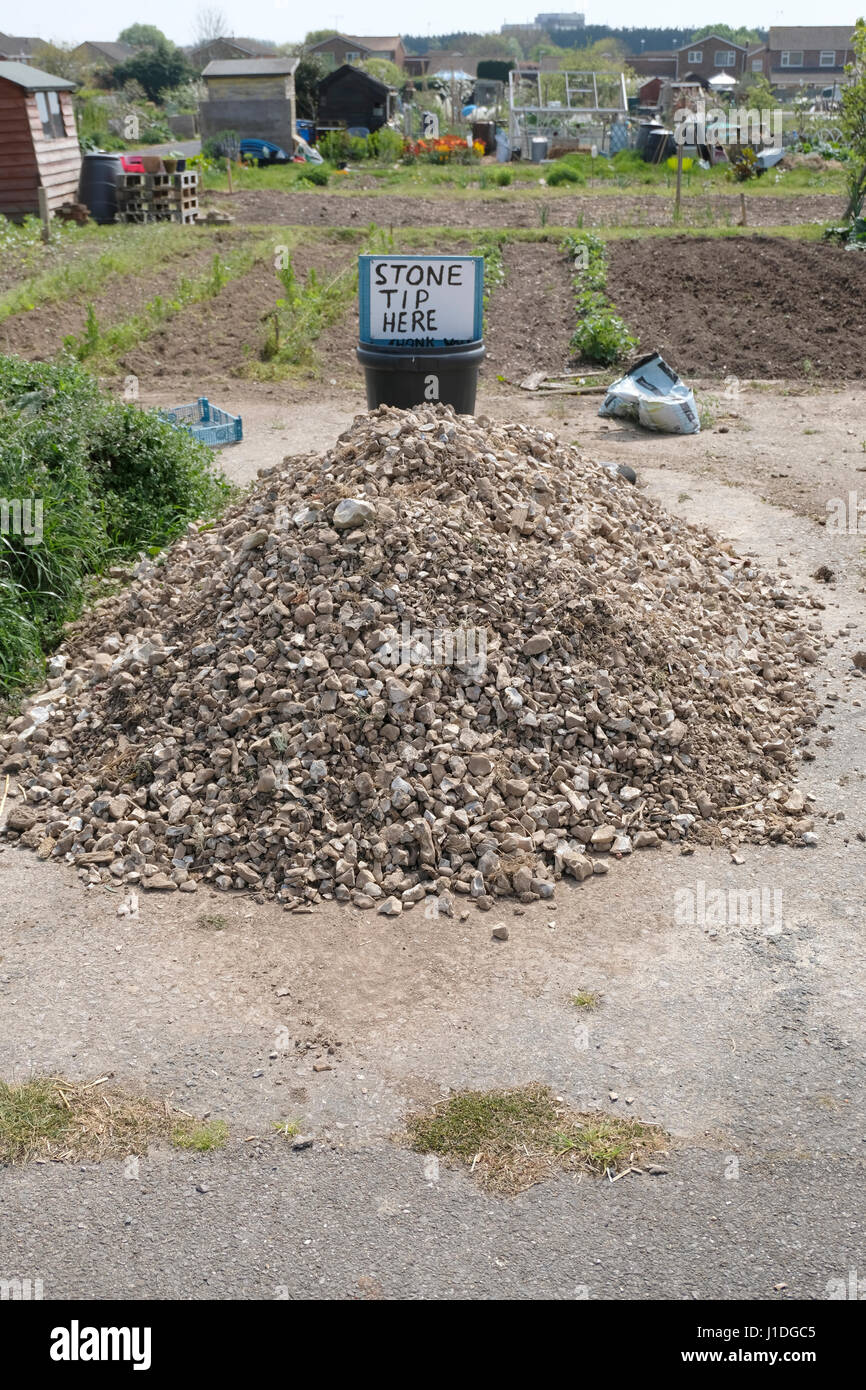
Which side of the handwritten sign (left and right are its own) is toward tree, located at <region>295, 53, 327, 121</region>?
back

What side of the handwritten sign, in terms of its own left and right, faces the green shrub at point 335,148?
back

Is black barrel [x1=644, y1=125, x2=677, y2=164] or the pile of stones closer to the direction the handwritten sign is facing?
the pile of stones

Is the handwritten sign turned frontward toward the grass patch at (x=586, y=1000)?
yes

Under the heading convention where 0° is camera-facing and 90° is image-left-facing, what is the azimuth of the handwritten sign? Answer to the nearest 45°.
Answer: approximately 0°

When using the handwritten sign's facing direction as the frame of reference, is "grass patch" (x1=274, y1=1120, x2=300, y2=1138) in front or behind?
in front

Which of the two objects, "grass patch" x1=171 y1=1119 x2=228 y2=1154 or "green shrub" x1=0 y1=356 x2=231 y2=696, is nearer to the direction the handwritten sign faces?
the grass patch

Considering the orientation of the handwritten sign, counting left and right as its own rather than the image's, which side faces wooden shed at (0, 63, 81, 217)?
back

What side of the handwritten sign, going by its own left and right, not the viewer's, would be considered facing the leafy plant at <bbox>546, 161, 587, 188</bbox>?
back

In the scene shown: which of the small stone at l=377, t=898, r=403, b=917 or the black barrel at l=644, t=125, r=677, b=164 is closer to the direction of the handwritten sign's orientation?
the small stone

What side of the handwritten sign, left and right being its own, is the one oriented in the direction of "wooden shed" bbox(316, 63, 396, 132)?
back

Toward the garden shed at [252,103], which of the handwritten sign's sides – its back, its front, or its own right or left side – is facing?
back

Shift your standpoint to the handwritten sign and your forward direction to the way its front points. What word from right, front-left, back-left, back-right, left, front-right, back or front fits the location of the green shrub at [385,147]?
back
